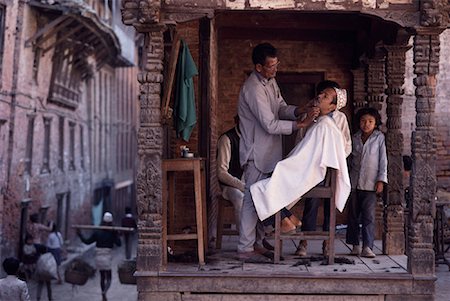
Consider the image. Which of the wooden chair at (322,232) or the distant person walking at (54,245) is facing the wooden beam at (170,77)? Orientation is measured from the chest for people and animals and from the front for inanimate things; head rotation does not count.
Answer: the wooden chair

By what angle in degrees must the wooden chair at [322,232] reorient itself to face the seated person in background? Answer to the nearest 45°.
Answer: approximately 45° to its right

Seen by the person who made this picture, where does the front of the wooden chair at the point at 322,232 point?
facing to the left of the viewer
